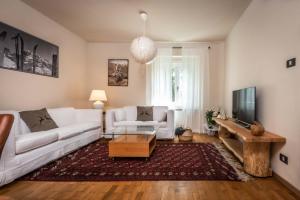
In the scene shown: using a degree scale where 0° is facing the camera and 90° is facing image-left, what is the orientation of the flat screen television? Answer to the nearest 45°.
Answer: approximately 45°

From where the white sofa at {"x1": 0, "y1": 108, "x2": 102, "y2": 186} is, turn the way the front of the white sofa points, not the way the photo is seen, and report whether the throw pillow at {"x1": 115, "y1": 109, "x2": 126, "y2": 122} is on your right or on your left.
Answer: on your left

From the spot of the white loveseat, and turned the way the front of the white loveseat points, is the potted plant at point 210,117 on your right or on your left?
on your left

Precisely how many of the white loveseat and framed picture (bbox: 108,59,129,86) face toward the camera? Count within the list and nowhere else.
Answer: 2

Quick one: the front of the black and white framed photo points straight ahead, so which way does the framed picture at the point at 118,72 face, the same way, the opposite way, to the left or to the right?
to the right

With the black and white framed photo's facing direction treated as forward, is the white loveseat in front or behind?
in front

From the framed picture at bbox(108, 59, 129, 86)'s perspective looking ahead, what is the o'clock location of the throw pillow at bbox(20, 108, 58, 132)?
The throw pillow is roughly at 1 o'clock from the framed picture.

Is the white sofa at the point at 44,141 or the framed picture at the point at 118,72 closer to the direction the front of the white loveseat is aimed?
the white sofa

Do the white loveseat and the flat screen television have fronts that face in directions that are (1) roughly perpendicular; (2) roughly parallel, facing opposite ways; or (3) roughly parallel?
roughly perpendicular

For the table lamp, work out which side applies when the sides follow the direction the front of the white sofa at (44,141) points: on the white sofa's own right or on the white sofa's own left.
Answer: on the white sofa's own left

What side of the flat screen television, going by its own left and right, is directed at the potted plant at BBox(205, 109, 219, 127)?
right
